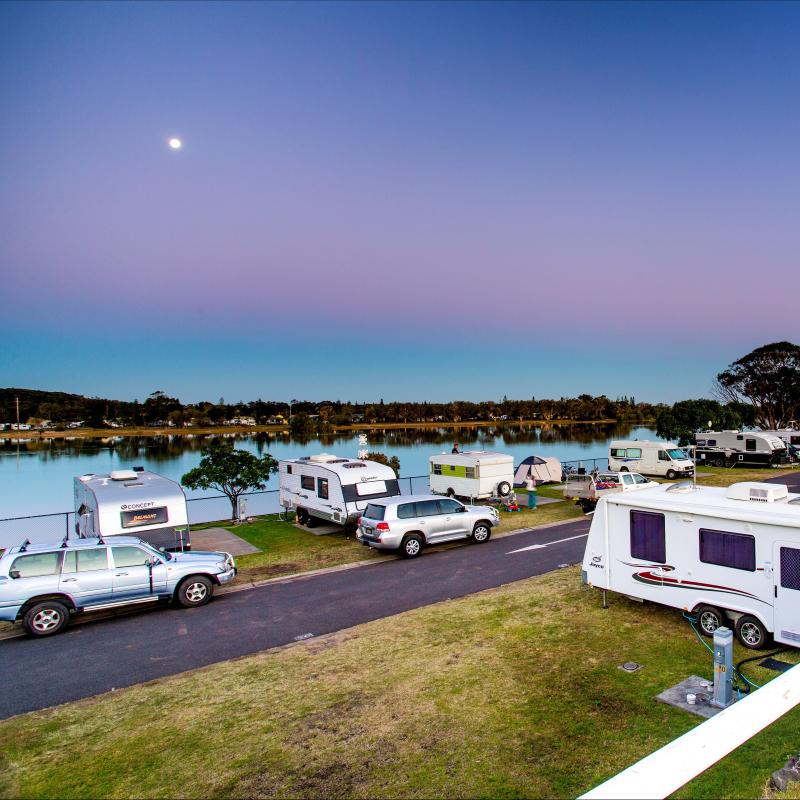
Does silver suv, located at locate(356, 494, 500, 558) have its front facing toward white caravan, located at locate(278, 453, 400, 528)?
no

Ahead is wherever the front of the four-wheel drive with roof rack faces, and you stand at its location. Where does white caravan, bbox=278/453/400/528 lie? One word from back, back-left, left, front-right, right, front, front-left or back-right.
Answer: front-left

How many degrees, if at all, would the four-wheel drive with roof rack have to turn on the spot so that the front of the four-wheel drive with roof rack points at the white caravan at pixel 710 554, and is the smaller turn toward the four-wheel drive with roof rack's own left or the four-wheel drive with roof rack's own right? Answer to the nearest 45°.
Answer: approximately 45° to the four-wheel drive with roof rack's own right

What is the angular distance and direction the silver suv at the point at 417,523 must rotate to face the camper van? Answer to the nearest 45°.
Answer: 0° — it already faces it

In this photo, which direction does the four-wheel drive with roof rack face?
to the viewer's right

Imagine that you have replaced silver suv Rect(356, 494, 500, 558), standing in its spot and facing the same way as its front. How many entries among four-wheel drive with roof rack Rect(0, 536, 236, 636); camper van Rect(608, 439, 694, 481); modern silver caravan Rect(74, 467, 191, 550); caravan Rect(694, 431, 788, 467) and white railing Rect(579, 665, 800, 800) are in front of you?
2

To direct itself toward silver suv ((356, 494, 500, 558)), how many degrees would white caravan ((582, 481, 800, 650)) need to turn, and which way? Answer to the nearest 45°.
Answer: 0° — it already faces it

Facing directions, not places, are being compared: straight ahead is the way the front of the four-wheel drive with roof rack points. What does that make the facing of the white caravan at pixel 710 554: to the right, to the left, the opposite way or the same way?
to the left

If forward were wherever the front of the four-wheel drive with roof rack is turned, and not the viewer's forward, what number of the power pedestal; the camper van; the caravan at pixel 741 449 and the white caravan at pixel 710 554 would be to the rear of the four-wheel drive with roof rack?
0

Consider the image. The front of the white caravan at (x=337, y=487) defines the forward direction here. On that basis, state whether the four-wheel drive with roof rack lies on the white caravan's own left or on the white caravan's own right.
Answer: on the white caravan's own right

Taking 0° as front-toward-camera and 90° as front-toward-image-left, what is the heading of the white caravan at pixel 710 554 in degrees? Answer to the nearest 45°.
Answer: approximately 135°

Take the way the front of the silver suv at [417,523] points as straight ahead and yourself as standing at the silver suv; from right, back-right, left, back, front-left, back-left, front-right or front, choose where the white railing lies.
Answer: back-right

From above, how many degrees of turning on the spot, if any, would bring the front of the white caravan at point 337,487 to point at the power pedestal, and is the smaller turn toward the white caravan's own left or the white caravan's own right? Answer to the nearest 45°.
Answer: approximately 45° to the white caravan's own right

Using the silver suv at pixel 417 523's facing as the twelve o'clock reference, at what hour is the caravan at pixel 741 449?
The caravan is roughly at 12 o'clock from the silver suv.

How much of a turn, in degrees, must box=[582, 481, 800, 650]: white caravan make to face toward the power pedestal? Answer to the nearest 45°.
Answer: approximately 135° to its left

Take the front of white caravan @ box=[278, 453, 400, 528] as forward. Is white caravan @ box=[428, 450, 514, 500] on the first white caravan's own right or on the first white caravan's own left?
on the first white caravan's own left

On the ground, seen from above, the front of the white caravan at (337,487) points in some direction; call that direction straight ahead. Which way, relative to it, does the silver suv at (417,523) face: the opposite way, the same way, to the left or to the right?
to the left

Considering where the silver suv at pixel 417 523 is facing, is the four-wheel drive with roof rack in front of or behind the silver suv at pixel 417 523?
behind

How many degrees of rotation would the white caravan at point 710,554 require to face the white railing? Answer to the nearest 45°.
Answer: approximately 135° to its left

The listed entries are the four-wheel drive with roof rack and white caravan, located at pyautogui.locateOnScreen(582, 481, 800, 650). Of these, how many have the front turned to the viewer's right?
1

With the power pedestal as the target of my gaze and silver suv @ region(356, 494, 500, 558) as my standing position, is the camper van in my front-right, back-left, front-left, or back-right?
back-left
